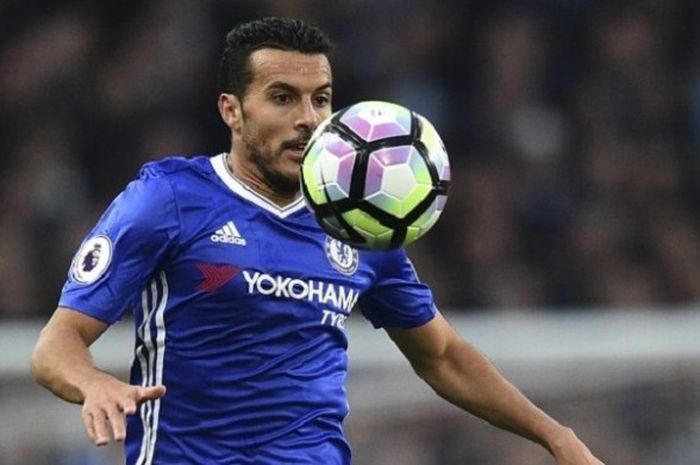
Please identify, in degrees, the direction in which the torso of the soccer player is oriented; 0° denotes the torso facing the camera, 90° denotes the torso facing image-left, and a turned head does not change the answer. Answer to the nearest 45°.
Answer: approximately 315°
